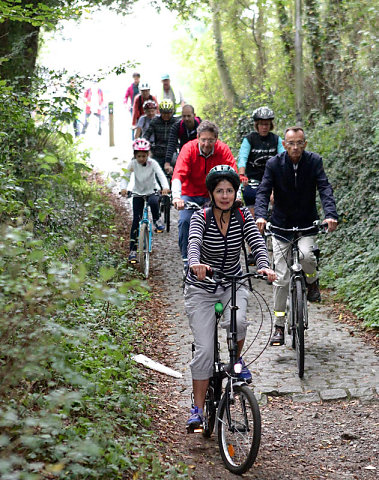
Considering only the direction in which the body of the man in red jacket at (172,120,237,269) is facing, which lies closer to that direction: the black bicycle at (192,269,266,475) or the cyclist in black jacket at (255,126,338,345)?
the black bicycle

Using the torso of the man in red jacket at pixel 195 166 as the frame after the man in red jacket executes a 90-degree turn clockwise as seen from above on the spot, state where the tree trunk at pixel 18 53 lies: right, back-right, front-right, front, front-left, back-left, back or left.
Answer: front-right

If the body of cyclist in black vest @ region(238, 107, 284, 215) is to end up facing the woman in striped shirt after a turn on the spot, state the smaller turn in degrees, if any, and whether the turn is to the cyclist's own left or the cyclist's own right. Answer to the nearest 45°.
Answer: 0° — they already face them

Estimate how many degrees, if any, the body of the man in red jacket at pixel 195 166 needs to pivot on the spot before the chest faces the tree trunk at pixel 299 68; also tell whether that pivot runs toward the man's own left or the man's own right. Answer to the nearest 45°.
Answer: approximately 180°

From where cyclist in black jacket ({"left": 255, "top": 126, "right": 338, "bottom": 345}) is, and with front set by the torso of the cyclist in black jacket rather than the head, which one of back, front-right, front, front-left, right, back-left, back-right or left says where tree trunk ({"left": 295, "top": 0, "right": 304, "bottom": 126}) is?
back

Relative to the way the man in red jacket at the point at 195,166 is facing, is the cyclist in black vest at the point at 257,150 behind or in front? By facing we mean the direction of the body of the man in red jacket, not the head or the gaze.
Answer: behind

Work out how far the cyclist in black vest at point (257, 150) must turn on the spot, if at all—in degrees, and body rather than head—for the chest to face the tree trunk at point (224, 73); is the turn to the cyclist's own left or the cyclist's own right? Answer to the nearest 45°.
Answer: approximately 180°

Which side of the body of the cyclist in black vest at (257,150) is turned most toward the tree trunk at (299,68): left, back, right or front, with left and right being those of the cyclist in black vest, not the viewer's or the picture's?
back

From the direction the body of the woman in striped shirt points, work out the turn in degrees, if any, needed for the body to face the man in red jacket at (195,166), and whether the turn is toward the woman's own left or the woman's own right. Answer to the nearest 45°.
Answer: approximately 180°

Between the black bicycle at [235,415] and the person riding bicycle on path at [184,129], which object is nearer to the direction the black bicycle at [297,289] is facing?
the black bicycle
